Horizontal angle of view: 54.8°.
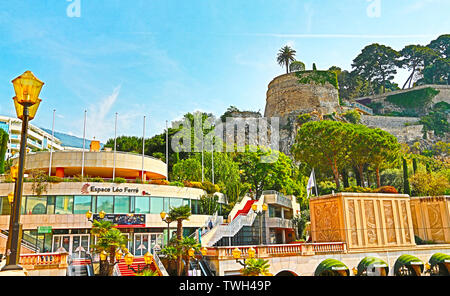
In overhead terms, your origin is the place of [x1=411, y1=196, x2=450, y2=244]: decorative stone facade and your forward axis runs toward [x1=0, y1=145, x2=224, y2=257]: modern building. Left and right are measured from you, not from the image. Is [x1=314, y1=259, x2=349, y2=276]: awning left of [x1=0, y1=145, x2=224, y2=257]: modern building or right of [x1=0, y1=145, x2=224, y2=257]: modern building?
left

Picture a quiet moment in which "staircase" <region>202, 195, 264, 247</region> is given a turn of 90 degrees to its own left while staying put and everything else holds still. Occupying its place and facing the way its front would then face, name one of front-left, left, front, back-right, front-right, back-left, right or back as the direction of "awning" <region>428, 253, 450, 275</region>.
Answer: front-left

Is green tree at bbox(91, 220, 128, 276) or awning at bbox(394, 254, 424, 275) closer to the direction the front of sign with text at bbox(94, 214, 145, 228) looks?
the green tree

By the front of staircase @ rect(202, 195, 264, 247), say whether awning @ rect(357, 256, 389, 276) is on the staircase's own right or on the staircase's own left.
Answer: on the staircase's own left

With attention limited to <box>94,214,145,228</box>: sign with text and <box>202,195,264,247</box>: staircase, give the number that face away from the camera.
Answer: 0

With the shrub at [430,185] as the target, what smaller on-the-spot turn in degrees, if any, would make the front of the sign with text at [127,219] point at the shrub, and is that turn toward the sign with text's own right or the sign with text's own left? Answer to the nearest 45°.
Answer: approximately 90° to the sign with text's own left

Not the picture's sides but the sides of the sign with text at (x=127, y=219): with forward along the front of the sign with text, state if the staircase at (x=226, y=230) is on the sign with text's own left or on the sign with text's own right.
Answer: on the sign with text's own left

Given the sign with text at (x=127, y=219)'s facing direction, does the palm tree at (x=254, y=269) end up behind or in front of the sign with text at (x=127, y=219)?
in front

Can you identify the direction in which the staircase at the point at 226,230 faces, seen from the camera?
facing the viewer and to the left of the viewer

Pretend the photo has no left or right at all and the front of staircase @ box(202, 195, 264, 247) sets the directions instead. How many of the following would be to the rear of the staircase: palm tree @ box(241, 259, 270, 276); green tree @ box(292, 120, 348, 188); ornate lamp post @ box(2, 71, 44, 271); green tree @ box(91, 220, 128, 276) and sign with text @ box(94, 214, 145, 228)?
1

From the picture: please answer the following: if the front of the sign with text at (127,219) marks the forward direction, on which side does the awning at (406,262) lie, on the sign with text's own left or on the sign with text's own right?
on the sign with text's own left
